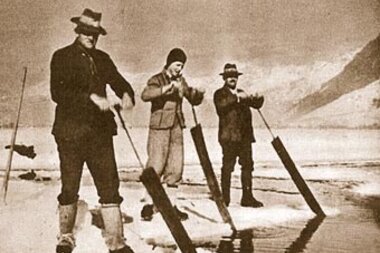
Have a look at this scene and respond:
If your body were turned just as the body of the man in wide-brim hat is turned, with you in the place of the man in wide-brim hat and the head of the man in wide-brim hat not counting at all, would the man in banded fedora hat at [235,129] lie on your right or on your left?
on your left

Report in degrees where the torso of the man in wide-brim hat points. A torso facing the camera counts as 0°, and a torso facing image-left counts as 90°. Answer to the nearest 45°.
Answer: approximately 315°

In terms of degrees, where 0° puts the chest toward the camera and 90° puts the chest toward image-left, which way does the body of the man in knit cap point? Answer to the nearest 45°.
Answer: approximately 315°

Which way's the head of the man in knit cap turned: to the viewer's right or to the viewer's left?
to the viewer's right

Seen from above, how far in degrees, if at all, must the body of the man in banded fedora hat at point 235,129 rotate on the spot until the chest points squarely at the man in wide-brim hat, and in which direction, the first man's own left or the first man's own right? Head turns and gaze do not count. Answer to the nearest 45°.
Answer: approximately 90° to the first man's own right

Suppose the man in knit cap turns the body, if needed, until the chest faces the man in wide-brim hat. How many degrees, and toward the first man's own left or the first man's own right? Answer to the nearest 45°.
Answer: approximately 90° to the first man's own right

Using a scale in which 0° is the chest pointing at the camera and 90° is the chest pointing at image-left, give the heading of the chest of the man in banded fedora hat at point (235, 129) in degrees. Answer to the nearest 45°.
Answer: approximately 315°
